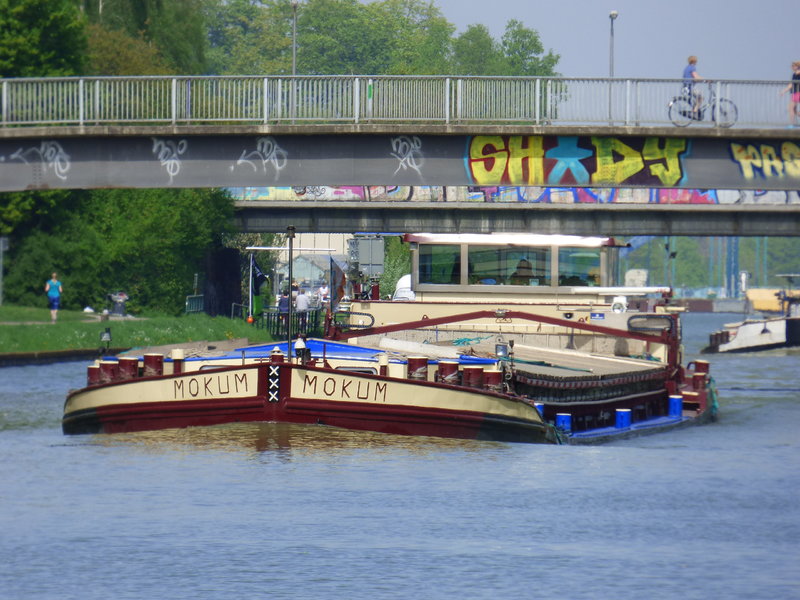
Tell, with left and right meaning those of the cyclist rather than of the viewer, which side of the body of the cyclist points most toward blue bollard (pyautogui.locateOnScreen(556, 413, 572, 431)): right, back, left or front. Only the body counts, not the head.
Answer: right

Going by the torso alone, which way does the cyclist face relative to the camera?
to the viewer's right

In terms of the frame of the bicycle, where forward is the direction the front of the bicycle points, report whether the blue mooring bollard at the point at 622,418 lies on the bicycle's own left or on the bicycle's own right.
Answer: on the bicycle's own right

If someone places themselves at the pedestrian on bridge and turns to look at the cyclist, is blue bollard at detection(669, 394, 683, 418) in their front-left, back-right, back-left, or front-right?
front-left

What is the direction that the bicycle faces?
to the viewer's right

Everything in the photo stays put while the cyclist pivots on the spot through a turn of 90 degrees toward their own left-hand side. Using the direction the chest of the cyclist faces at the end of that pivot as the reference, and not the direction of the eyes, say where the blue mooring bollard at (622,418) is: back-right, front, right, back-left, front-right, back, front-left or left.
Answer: back

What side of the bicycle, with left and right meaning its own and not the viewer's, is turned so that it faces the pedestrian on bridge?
front
